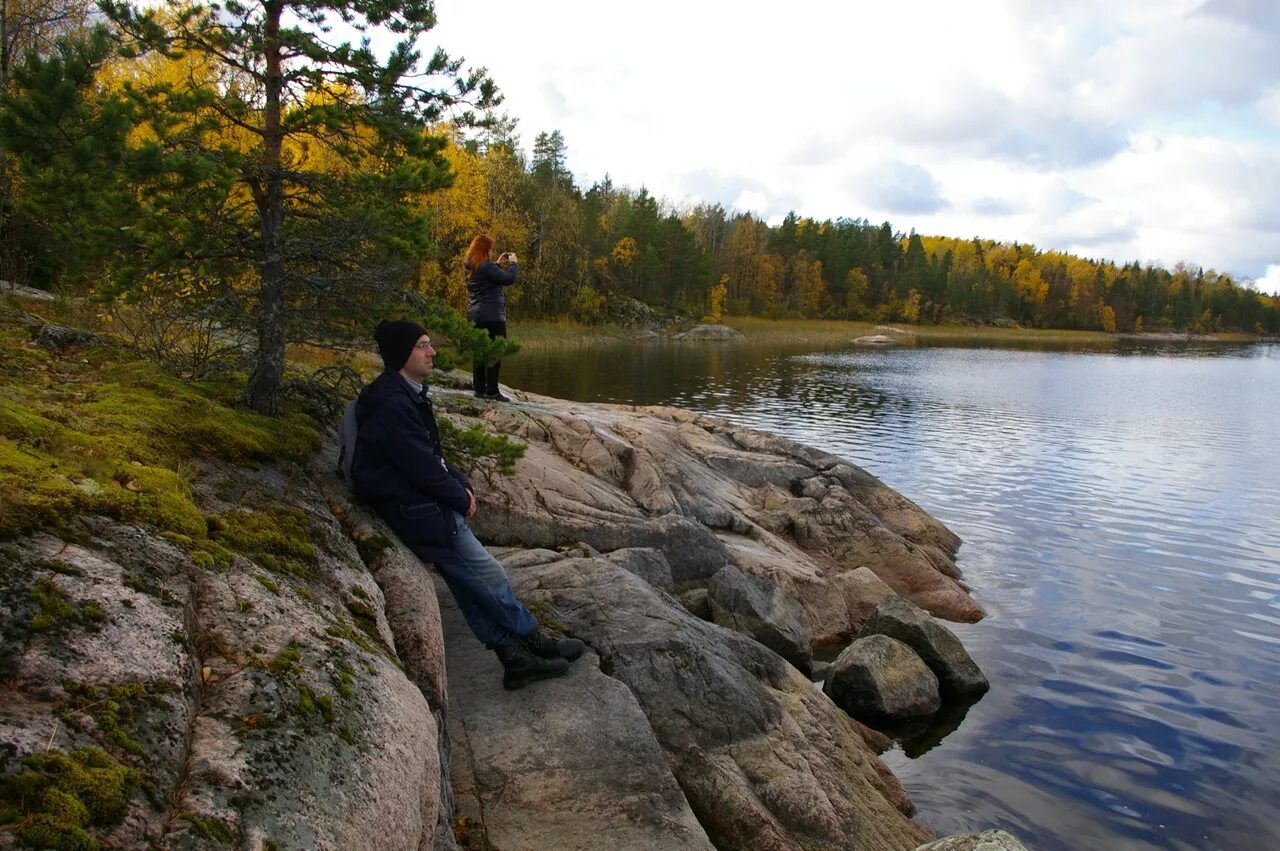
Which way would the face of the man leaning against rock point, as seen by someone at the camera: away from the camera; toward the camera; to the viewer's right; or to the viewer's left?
to the viewer's right

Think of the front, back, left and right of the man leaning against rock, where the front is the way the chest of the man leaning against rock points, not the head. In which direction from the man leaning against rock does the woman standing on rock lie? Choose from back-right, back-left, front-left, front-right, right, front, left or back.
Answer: left

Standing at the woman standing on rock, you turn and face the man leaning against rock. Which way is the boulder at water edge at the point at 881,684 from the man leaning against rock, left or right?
left

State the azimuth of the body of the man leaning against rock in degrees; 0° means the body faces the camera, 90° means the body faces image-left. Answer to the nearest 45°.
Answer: approximately 270°

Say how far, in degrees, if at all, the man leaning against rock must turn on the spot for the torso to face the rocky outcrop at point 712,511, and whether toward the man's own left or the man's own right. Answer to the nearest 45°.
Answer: approximately 45° to the man's own left

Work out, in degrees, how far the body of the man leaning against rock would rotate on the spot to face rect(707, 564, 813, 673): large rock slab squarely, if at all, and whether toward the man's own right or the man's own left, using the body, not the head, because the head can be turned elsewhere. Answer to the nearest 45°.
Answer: approximately 45° to the man's own left

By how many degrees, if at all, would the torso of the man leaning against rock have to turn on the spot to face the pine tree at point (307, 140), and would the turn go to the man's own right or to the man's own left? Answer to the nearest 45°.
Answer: approximately 135° to the man's own left

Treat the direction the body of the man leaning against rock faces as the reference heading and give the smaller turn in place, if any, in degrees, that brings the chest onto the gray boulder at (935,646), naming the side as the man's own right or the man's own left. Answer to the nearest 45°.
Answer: approximately 45° to the man's own left

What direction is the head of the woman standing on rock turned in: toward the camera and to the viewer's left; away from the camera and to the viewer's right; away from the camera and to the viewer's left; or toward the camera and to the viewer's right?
away from the camera and to the viewer's right

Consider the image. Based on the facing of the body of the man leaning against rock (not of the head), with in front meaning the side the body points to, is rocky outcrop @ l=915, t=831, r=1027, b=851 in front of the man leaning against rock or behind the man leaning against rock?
in front
